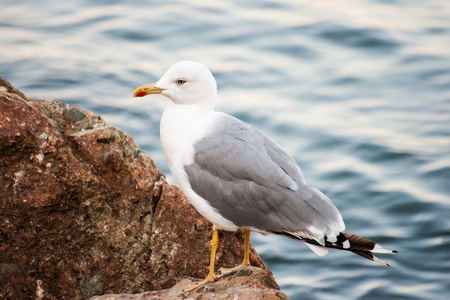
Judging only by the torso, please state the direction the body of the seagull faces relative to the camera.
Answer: to the viewer's left
